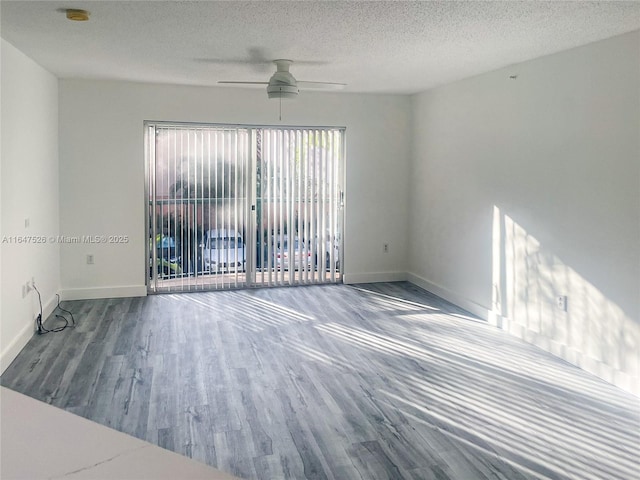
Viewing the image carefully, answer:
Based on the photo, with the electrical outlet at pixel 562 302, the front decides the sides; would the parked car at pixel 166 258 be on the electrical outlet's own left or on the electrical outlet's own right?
on the electrical outlet's own right

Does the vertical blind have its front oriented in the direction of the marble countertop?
yes

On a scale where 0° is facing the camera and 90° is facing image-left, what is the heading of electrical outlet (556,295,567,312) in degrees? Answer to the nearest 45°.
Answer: approximately 45°

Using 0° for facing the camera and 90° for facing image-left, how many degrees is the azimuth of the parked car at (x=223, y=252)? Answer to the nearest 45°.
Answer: approximately 0°

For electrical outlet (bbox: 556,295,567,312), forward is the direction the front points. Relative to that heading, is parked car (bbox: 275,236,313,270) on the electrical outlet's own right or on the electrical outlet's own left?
on the electrical outlet's own right

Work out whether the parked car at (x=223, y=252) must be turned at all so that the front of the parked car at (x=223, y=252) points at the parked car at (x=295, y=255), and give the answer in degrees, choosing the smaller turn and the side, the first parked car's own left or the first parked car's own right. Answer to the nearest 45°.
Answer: approximately 90° to the first parked car's own left

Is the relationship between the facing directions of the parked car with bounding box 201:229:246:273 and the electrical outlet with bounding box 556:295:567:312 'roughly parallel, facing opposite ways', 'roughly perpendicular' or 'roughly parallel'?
roughly perpendicular

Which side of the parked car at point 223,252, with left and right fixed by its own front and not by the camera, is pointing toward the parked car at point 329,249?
left

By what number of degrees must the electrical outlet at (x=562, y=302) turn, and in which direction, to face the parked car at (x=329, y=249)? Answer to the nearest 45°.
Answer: approximately 90° to its right
